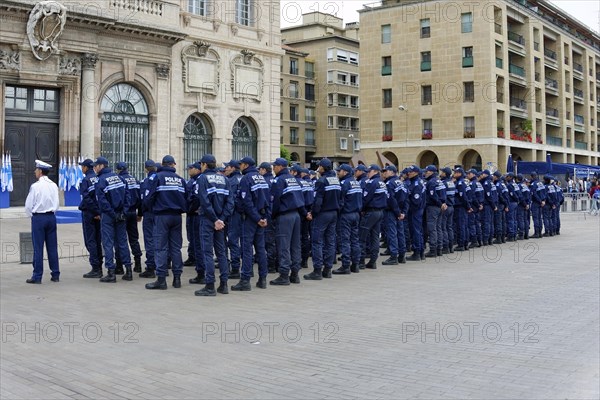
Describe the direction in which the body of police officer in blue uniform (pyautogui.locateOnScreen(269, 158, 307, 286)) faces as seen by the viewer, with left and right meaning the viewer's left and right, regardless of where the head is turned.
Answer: facing away from the viewer and to the left of the viewer

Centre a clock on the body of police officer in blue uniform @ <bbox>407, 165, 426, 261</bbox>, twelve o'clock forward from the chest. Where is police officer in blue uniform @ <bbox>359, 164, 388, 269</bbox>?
police officer in blue uniform @ <bbox>359, 164, 388, 269</bbox> is roughly at 10 o'clock from police officer in blue uniform @ <bbox>407, 165, 426, 261</bbox>.

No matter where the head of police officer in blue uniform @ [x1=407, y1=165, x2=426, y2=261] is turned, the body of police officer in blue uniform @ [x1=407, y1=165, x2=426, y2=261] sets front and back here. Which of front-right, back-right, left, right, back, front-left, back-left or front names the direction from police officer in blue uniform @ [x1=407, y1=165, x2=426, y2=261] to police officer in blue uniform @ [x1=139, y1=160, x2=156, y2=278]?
front-left

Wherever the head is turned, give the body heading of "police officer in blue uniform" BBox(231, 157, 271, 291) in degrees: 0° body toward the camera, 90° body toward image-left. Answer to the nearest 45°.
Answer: approximately 135°

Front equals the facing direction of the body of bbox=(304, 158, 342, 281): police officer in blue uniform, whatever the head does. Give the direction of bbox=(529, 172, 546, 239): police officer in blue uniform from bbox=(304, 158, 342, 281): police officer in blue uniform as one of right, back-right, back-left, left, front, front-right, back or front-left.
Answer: right

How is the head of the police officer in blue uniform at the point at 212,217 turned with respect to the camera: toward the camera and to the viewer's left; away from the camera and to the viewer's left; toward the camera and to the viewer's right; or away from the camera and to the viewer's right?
away from the camera and to the viewer's left

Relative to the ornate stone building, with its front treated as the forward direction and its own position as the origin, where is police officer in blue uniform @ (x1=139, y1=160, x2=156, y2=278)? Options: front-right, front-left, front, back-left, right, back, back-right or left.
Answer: front-right

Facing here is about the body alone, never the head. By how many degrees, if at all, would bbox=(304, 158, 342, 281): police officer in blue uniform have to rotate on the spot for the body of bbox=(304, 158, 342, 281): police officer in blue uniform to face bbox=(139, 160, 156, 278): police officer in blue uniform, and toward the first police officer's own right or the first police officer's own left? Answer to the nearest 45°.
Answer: approximately 45° to the first police officer's own left

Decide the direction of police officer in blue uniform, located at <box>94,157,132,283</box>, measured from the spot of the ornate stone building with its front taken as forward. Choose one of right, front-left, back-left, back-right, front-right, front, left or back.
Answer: front-right

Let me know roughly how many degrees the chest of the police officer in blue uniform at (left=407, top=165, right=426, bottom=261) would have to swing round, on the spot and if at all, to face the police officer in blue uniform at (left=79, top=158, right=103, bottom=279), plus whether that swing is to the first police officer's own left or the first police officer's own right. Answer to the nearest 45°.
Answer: approximately 45° to the first police officer's own left
